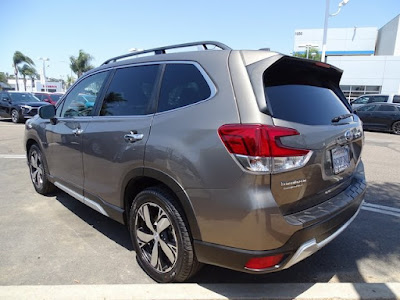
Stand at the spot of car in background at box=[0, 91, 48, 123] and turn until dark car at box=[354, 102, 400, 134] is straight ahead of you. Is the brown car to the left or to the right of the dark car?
right

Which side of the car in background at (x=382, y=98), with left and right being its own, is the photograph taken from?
left

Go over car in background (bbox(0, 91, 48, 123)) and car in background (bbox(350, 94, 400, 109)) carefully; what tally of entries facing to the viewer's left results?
1

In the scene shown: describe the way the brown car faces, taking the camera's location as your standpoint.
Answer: facing away from the viewer and to the left of the viewer

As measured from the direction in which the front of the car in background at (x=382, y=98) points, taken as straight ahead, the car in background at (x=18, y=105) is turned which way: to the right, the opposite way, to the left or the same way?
the opposite way

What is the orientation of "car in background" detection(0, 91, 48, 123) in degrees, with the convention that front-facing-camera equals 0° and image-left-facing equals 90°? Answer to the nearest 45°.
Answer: approximately 315°

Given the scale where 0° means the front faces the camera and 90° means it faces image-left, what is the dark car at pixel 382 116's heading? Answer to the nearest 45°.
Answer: approximately 90°

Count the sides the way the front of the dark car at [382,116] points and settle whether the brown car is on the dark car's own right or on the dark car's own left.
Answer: on the dark car's own left

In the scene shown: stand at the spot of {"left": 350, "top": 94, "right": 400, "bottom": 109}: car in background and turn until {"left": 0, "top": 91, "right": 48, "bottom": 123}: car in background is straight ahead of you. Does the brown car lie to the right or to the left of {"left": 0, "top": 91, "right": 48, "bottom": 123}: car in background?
left
